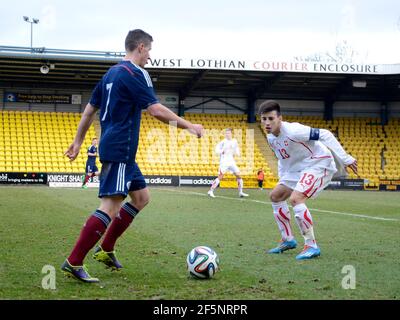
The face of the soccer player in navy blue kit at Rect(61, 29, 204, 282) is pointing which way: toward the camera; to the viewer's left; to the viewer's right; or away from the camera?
to the viewer's right

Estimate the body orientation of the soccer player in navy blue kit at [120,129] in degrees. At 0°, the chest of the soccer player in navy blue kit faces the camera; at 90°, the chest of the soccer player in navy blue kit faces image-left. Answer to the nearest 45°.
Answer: approximately 225°

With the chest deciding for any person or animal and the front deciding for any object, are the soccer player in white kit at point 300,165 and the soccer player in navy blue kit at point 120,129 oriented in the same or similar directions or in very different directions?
very different directions

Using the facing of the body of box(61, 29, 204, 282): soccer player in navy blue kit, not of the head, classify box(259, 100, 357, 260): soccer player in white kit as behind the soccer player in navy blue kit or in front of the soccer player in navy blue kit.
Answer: in front

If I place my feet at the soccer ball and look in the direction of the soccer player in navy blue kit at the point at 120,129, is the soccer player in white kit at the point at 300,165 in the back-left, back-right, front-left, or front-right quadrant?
back-right

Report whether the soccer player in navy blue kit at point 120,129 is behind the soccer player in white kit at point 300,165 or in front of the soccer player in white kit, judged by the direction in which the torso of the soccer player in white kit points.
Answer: in front

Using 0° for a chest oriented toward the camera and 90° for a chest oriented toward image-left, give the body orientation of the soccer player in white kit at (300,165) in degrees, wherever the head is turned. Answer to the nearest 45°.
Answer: approximately 45°
